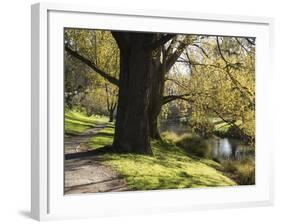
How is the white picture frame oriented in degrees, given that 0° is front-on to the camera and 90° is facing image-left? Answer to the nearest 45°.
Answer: approximately 315°
